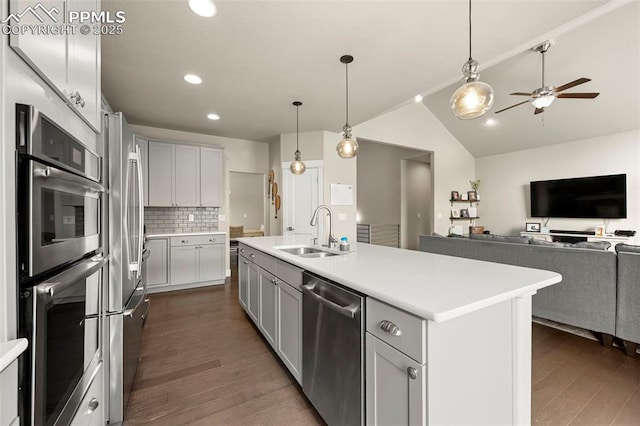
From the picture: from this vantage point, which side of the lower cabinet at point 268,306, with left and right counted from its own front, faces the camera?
left

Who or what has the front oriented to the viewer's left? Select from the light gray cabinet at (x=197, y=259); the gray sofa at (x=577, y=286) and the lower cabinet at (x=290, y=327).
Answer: the lower cabinet

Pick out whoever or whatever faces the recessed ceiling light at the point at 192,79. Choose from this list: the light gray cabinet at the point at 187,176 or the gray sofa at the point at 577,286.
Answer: the light gray cabinet

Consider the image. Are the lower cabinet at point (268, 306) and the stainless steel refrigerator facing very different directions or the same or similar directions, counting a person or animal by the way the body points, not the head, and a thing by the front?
very different directions

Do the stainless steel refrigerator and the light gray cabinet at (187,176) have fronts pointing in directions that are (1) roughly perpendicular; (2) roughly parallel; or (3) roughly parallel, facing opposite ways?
roughly perpendicular

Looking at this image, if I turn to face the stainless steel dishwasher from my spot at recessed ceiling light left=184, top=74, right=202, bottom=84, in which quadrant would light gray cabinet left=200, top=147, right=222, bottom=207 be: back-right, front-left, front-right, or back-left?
back-left

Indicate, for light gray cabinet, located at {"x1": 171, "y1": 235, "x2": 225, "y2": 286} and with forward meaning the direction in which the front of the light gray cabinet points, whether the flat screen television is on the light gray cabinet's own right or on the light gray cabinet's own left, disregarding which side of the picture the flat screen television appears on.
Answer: on the light gray cabinet's own left

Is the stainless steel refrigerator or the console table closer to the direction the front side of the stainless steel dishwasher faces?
the stainless steel refrigerator

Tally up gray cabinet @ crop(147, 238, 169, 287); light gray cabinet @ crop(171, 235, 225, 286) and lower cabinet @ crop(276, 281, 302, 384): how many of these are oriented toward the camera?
2

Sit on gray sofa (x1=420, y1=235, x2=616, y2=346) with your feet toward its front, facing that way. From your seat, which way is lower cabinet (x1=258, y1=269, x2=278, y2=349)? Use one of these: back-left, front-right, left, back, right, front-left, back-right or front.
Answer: back

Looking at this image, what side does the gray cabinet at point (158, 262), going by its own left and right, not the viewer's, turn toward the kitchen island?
front

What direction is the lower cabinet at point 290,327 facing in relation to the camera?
to the viewer's left

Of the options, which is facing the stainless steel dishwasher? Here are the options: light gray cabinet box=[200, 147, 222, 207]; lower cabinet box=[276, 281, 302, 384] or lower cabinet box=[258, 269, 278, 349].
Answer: the light gray cabinet
